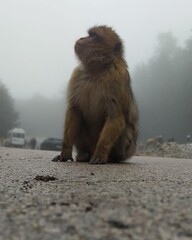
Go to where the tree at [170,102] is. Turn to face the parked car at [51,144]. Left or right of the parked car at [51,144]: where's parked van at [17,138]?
right

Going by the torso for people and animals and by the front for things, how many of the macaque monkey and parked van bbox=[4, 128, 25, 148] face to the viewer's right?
0

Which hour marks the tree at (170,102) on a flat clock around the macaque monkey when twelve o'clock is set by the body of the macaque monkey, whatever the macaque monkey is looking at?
The tree is roughly at 5 o'clock from the macaque monkey.

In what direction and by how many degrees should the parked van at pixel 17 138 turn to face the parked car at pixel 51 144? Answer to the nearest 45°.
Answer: approximately 135° to its left

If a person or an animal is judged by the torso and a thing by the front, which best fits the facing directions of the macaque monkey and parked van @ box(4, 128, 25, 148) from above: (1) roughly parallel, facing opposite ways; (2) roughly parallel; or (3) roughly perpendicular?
roughly perpendicular

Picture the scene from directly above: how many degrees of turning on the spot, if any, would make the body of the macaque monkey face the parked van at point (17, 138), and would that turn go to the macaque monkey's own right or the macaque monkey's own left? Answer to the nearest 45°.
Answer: approximately 135° to the macaque monkey's own right

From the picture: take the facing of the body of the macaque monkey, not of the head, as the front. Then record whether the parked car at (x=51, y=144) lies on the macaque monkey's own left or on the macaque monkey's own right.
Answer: on the macaque monkey's own right

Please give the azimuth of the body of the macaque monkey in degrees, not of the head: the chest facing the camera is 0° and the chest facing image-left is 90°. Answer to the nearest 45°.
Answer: approximately 45°
